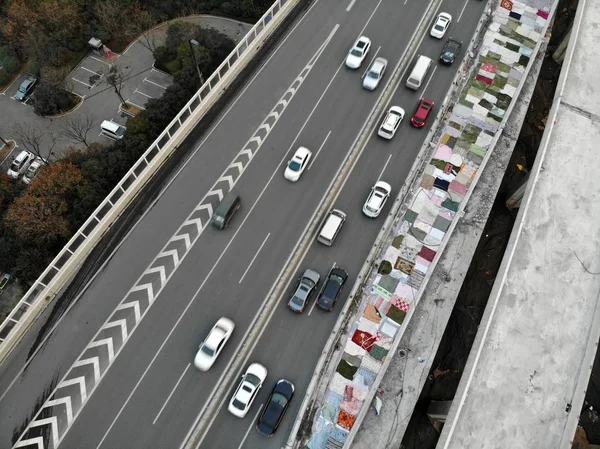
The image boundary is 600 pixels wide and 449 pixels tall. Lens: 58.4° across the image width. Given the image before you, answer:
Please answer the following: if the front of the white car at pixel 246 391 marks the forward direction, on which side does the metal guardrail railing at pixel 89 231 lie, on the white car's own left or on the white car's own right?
on the white car's own left

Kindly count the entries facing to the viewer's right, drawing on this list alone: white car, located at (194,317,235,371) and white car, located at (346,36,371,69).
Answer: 0

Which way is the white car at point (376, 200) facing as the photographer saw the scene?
facing away from the viewer and to the right of the viewer

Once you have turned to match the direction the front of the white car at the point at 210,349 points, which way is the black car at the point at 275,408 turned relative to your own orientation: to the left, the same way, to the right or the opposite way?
the opposite way

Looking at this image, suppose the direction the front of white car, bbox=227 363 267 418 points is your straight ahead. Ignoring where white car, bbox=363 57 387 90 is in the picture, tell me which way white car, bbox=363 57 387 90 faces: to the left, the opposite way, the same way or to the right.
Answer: the opposite way

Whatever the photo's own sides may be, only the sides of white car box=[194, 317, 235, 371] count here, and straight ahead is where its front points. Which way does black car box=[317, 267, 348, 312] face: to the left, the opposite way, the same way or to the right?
the opposite way

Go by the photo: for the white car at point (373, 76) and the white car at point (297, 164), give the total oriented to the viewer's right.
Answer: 0

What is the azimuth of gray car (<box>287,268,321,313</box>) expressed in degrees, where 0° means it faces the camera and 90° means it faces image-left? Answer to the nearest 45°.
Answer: approximately 225°

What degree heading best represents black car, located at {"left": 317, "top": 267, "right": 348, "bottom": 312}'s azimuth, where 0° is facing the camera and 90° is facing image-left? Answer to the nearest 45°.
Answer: approximately 225°
